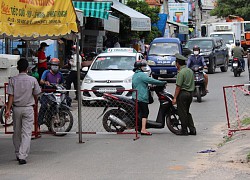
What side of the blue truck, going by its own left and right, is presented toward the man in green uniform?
front

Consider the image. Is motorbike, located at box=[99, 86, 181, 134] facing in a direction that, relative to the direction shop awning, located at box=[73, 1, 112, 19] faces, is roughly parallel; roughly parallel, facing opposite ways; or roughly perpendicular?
roughly perpendicular

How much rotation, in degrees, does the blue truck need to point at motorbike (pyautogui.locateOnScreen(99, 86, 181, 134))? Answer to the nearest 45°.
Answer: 0° — it already faces it

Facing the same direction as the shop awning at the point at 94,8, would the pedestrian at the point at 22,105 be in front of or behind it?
in front

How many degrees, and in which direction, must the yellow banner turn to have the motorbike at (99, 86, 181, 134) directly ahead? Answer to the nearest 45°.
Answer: approximately 135° to its left

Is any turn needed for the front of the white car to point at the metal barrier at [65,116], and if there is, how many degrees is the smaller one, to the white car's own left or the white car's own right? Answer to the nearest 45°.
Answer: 0° — it already faces it
